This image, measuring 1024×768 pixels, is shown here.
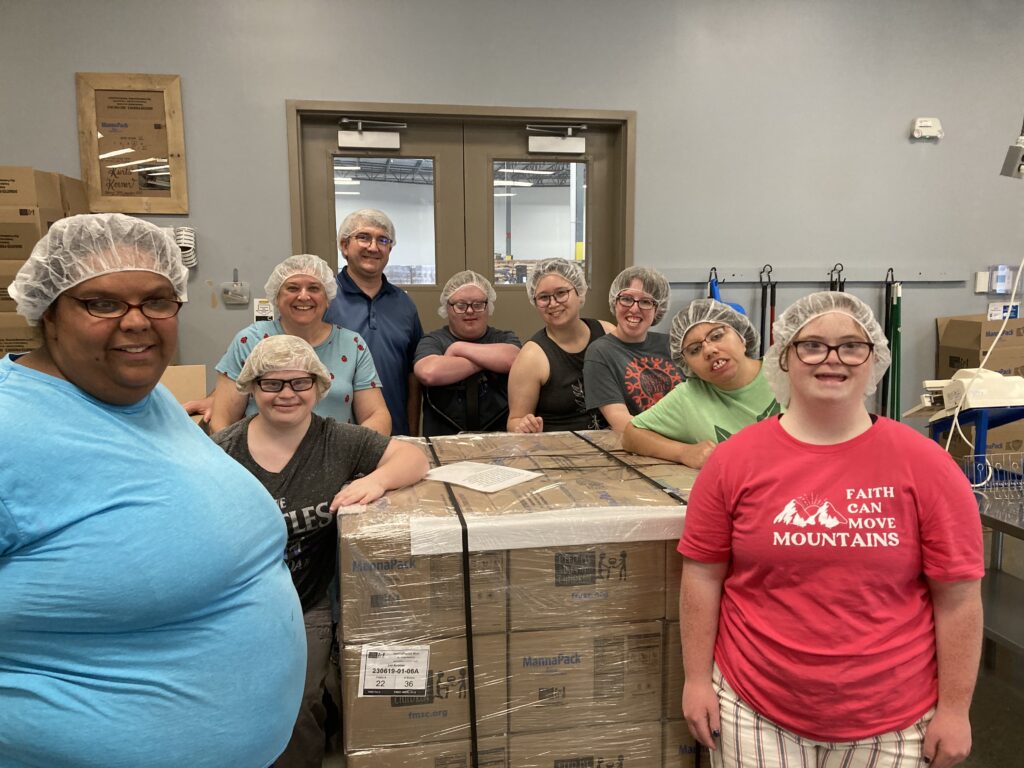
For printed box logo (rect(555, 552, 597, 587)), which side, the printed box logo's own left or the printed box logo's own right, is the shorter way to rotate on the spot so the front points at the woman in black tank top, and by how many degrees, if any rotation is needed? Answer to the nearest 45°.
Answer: approximately 180°

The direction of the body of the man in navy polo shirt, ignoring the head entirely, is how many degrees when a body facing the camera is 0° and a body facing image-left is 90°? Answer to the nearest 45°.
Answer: approximately 0°

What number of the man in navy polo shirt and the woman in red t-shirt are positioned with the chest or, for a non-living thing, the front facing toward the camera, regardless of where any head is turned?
2

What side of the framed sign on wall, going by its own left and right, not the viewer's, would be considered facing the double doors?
left
